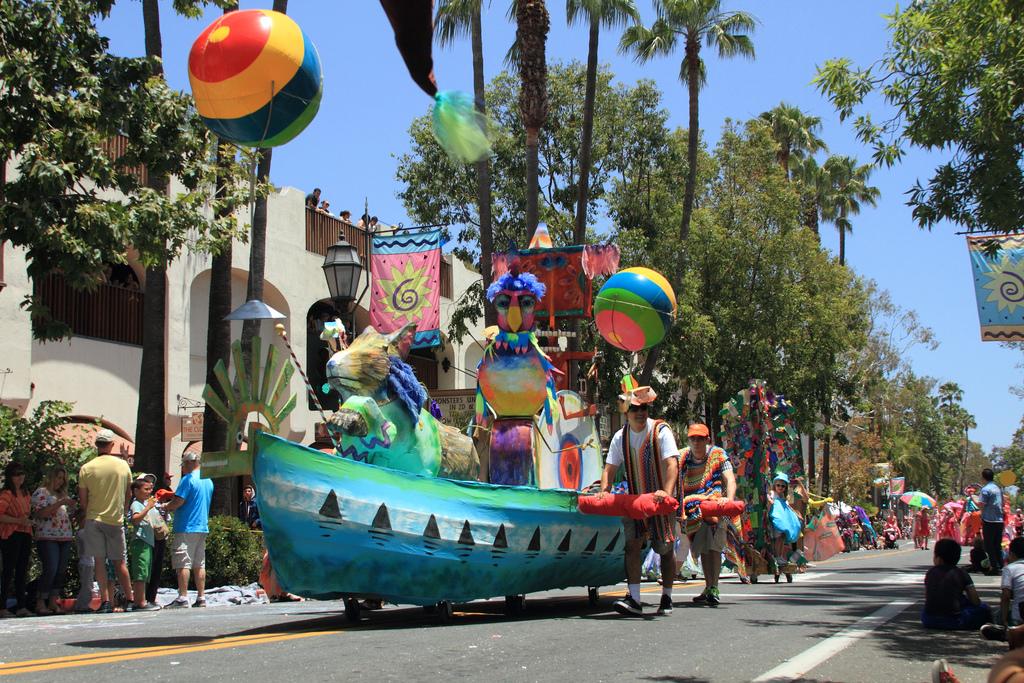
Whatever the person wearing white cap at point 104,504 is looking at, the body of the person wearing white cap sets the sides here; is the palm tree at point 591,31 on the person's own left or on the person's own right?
on the person's own right

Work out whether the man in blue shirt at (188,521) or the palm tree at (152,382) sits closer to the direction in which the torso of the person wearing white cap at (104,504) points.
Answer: the palm tree

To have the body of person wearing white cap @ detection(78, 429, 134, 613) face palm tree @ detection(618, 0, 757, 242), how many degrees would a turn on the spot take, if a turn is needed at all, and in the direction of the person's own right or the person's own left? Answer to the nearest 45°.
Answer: approximately 45° to the person's own right

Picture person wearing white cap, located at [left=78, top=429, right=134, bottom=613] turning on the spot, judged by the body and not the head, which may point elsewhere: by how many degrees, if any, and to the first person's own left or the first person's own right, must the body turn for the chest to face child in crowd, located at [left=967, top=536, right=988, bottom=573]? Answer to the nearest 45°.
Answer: approximately 90° to the first person's own right

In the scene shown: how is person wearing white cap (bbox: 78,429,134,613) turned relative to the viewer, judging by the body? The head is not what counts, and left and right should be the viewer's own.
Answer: facing away from the viewer

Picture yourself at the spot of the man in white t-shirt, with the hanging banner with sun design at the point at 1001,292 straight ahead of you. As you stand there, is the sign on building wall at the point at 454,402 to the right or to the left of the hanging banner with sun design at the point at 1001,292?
left

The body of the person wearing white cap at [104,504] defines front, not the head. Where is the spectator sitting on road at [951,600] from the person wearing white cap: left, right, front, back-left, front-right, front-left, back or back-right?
back-right

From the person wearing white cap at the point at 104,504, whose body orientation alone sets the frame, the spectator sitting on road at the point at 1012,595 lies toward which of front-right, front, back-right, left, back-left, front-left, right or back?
back-right
